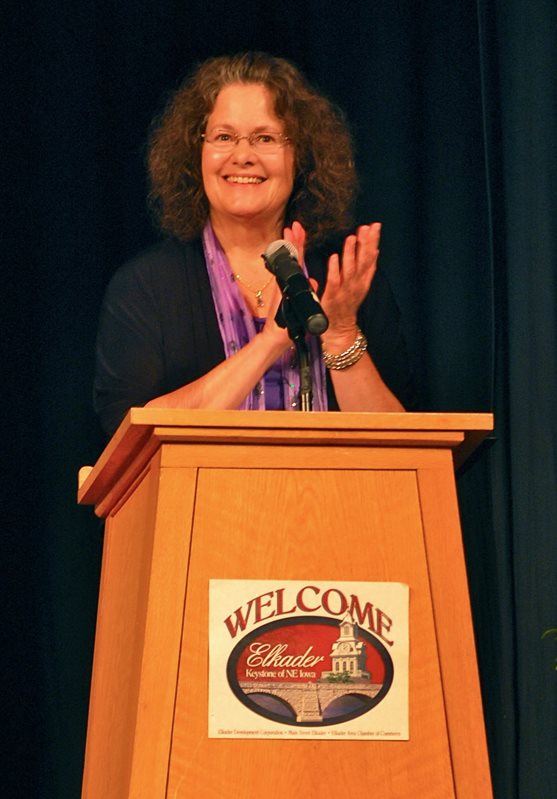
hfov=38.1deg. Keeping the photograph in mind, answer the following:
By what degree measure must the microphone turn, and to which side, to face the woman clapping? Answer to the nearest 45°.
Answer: approximately 45° to its right

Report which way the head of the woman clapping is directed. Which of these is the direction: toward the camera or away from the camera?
toward the camera

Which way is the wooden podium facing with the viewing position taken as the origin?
facing the viewer

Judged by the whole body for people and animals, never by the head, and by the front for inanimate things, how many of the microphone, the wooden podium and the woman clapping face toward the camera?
2

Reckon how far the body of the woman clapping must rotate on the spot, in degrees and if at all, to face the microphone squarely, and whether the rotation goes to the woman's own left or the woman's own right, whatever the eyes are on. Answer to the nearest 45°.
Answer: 0° — they already face it

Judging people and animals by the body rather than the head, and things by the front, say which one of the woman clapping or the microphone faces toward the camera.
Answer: the woman clapping

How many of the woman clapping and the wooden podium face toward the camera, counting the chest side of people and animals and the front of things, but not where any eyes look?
2

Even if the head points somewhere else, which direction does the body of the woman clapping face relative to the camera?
toward the camera

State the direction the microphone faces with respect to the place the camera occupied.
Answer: facing away from the viewer and to the left of the viewer

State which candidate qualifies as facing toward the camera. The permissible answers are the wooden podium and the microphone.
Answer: the wooden podium
